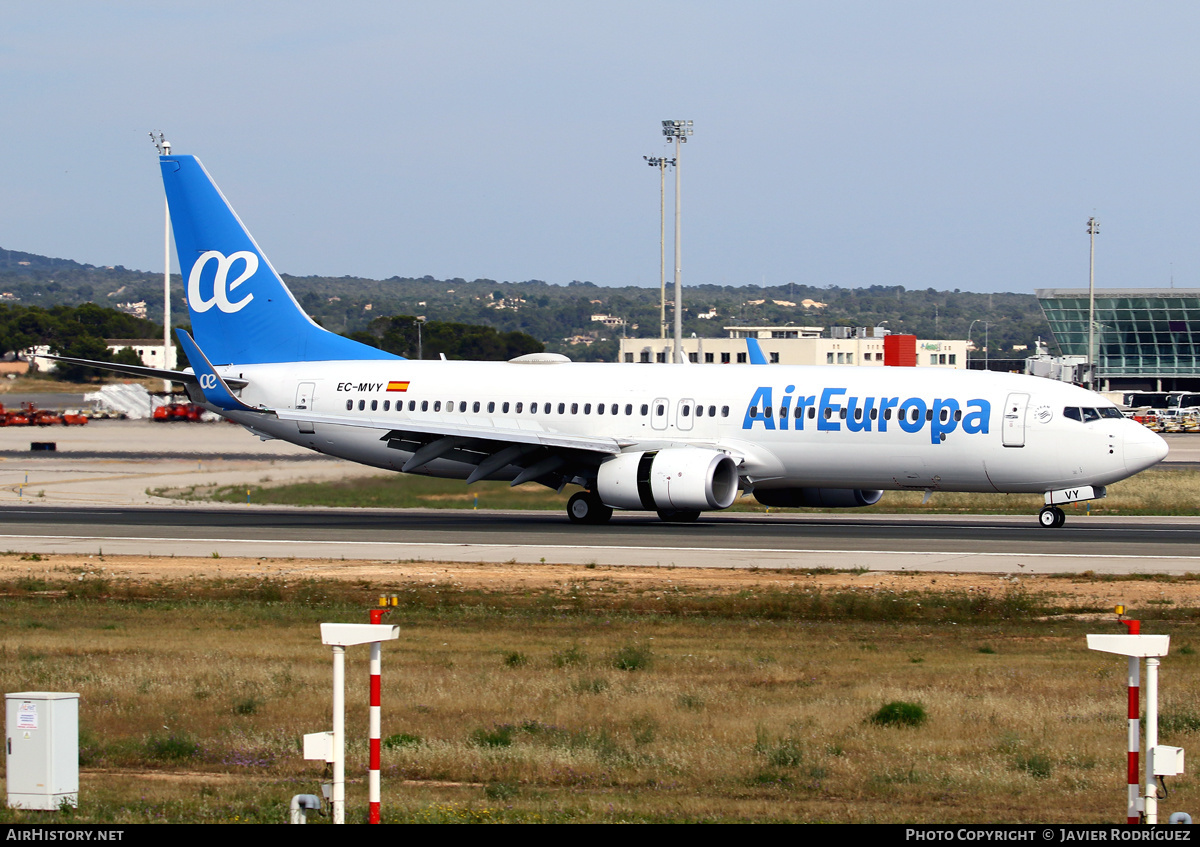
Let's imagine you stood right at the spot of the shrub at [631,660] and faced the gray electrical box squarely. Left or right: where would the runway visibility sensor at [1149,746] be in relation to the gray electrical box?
left

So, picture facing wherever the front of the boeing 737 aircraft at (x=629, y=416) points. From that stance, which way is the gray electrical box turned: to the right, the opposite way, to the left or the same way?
to the right

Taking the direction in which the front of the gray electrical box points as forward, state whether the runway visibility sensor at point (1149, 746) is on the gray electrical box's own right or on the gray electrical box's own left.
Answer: on the gray electrical box's own left

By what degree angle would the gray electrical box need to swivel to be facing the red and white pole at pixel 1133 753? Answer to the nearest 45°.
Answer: approximately 90° to its left

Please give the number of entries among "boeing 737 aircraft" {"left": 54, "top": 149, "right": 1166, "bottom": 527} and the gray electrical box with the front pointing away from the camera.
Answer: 0

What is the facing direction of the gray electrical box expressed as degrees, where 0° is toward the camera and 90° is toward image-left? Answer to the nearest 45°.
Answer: approximately 45°

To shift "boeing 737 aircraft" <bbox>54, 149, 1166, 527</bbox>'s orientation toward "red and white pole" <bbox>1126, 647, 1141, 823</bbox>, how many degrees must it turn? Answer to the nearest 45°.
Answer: approximately 45° to its right

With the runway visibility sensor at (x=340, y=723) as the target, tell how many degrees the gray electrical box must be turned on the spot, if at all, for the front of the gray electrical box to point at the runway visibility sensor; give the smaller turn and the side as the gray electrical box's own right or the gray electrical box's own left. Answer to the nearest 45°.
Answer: approximately 90° to the gray electrical box's own left

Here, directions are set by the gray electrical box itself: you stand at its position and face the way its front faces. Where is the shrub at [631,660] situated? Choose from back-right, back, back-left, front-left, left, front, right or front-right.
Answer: back
